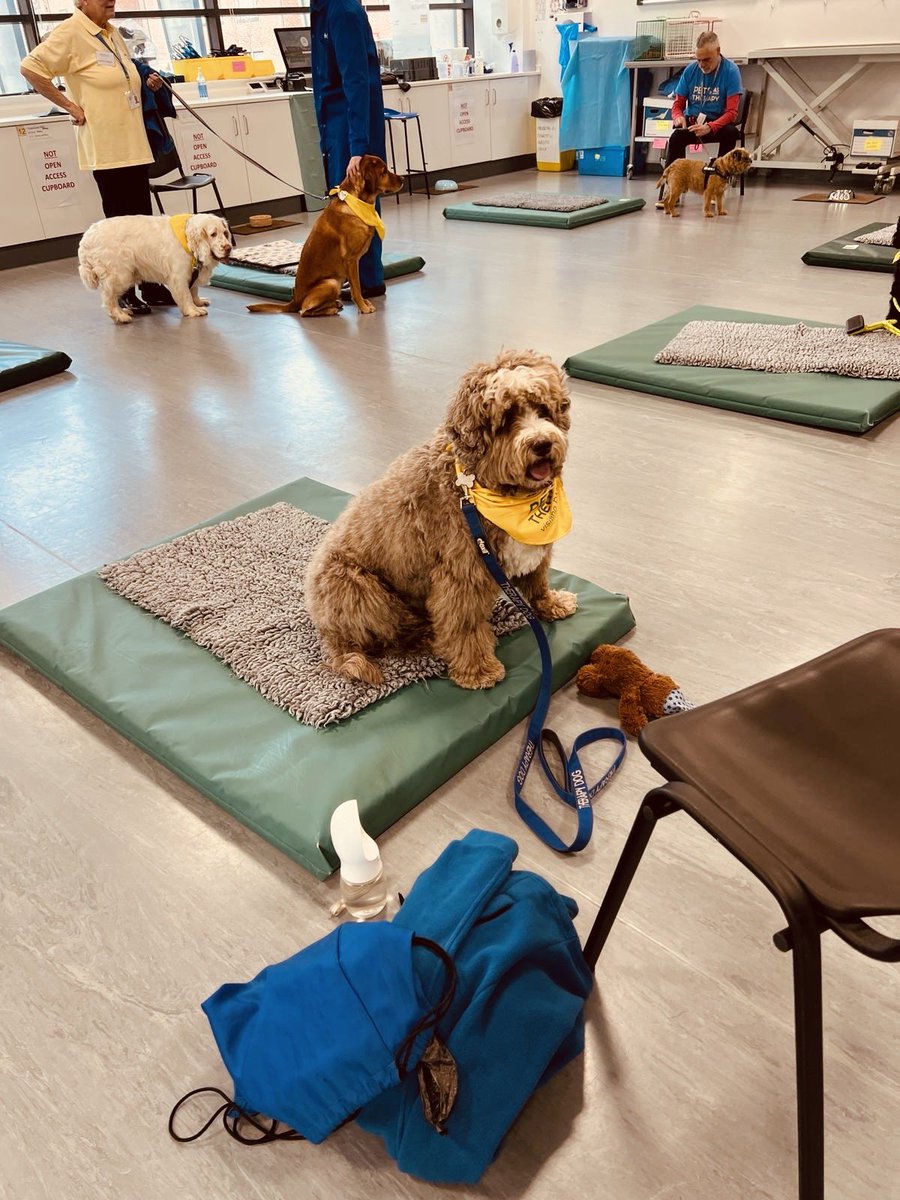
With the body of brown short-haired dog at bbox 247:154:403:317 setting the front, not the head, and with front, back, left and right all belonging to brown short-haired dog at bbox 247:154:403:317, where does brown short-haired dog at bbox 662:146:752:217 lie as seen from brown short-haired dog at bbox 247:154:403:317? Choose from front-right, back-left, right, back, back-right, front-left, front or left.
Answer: front-left

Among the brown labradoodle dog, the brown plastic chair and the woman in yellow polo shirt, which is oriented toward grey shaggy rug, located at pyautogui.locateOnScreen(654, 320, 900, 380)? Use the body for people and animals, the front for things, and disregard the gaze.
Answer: the woman in yellow polo shirt

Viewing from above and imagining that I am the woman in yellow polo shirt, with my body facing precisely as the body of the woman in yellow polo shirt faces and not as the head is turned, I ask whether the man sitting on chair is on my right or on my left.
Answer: on my left

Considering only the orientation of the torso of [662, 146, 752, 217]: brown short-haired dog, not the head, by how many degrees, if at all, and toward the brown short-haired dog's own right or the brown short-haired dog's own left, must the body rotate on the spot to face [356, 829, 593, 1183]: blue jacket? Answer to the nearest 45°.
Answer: approximately 90° to the brown short-haired dog's own right

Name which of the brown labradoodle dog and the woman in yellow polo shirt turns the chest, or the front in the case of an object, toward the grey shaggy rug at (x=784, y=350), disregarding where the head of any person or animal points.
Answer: the woman in yellow polo shirt

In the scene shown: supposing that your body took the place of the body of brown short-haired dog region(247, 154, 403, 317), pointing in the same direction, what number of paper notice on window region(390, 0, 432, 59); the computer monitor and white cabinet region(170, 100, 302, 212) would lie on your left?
3

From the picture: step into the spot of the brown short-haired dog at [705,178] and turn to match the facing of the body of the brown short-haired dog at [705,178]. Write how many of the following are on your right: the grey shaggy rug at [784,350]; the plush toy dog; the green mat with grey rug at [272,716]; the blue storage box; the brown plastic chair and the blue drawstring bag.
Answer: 5

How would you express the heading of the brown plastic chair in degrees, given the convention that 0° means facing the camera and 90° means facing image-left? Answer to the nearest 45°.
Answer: approximately 45°

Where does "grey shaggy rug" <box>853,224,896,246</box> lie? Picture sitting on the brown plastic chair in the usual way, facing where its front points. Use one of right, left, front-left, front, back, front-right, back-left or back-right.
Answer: back-right

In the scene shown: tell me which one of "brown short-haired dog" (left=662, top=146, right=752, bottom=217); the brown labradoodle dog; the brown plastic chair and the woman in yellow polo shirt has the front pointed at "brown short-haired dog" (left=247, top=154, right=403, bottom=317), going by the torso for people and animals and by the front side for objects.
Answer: the woman in yellow polo shirt

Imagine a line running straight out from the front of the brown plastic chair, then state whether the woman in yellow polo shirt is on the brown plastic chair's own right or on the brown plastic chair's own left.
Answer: on the brown plastic chair's own right

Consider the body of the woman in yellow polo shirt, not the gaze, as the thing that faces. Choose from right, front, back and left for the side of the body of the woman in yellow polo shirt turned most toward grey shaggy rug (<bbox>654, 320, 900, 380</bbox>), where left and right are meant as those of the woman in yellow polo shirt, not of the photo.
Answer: front

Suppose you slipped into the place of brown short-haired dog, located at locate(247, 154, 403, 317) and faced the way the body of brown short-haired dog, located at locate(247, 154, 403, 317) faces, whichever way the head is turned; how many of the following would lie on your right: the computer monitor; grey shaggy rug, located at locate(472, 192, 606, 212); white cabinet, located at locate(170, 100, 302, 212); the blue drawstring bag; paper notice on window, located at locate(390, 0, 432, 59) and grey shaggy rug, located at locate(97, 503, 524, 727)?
2

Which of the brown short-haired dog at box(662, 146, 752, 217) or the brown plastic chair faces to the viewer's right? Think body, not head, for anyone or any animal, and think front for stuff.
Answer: the brown short-haired dog

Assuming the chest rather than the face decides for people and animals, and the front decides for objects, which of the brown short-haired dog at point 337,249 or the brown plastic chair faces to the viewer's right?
the brown short-haired dog

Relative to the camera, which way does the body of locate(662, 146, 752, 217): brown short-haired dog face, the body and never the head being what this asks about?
to the viewer's right

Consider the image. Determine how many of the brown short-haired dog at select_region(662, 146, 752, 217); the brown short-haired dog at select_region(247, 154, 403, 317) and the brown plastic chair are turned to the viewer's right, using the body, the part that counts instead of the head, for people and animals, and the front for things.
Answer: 2
